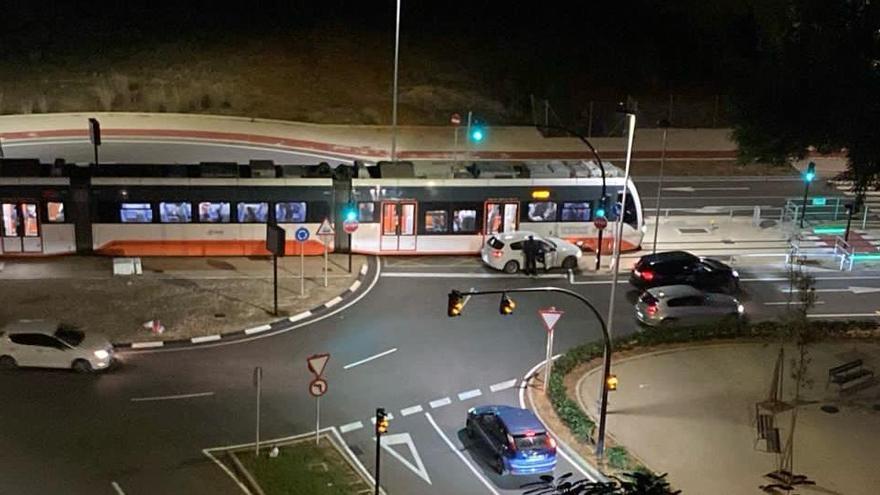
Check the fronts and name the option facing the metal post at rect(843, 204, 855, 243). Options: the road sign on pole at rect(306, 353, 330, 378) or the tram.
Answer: the tram

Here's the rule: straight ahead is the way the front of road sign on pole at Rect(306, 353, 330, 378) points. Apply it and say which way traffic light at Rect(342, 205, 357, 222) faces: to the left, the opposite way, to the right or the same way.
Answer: the same way

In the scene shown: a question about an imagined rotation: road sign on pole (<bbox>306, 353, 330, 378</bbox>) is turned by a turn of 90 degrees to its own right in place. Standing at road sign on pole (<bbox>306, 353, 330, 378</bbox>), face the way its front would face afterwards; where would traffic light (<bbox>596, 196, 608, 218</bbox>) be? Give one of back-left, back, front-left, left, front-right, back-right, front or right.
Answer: back-right

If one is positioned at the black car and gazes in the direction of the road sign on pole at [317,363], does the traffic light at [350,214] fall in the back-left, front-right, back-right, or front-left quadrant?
front-right

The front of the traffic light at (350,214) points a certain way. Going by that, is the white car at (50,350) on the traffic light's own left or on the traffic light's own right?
on the traffic light's own right

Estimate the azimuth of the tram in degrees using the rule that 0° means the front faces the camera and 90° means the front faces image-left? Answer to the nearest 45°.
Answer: approximately 270°

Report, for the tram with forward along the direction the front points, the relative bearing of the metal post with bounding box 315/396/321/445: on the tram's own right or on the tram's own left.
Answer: on the tram's own right

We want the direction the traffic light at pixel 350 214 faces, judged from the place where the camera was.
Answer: facing the viewer

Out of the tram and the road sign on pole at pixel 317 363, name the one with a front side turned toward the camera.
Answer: the road sign on pole

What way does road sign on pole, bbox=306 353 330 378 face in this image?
toward the camera

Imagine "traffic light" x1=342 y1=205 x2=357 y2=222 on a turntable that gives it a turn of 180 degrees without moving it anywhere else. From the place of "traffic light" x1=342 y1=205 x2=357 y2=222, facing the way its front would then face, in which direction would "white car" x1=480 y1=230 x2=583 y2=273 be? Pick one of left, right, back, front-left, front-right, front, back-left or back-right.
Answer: right

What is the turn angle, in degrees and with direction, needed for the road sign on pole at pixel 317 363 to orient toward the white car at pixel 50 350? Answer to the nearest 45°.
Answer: approximately 135° to its right

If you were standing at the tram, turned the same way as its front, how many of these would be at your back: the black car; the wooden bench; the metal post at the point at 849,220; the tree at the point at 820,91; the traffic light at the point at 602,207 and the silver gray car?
0

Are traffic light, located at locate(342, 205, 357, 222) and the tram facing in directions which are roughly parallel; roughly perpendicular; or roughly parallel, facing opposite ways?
roughly perpendicular

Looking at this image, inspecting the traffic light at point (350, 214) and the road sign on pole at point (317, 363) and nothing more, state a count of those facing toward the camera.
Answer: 2

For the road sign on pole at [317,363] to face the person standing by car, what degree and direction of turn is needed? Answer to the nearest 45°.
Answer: approximately 135° to its left

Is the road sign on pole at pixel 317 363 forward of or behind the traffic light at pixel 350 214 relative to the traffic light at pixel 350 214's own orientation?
forward
